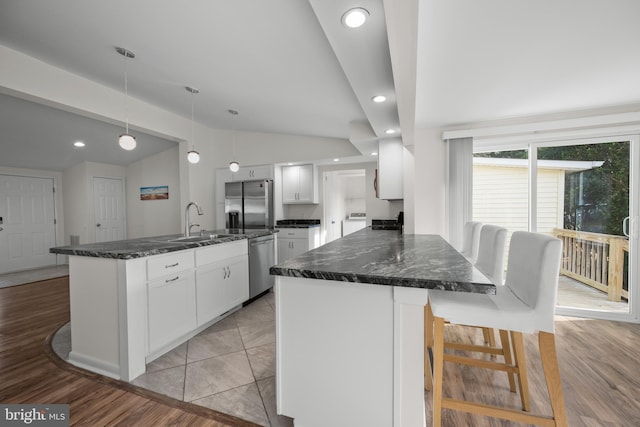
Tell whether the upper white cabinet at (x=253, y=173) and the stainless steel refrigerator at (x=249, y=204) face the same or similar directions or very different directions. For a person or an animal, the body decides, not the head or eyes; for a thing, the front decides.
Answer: same or similar directions

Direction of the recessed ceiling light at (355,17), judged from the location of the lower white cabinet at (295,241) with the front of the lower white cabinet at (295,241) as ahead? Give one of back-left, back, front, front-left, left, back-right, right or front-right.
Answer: front

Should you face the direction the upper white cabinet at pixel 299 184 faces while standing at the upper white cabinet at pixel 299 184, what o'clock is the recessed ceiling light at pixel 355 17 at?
The recessed ceiling light is roughly at 12 o'clock from the upper white cabinet.

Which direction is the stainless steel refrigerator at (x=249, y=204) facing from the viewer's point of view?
toward the camera

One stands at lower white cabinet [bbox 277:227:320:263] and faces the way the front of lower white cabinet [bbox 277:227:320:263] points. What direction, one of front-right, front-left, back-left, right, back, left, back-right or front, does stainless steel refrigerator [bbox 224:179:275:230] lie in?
right

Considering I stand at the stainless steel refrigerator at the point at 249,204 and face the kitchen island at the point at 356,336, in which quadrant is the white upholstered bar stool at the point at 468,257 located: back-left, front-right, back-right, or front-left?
front-left

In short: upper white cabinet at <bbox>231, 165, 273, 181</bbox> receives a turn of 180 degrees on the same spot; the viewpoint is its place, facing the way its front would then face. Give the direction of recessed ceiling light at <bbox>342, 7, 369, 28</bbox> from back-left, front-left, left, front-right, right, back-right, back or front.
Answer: back

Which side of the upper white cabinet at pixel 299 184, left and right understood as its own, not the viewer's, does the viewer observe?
front

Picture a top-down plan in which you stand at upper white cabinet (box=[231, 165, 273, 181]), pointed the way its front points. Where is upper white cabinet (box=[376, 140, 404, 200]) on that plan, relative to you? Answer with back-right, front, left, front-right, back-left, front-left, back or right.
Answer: front-left

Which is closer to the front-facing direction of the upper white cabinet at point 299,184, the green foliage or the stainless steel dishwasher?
the stainless steel dishwasher

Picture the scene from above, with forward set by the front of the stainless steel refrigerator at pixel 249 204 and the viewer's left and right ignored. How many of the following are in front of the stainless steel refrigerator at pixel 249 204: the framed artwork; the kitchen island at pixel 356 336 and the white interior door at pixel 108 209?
1

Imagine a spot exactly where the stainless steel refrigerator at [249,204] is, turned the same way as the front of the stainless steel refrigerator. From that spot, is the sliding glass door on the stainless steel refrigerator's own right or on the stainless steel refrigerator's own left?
on the stainless steel refrigerator's own left

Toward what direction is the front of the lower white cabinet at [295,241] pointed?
toward the camera

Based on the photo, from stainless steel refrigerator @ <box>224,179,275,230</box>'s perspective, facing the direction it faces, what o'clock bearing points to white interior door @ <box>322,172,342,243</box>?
The white interior door is roughly at 9 o'clock from the stainless steel refrigerator.
